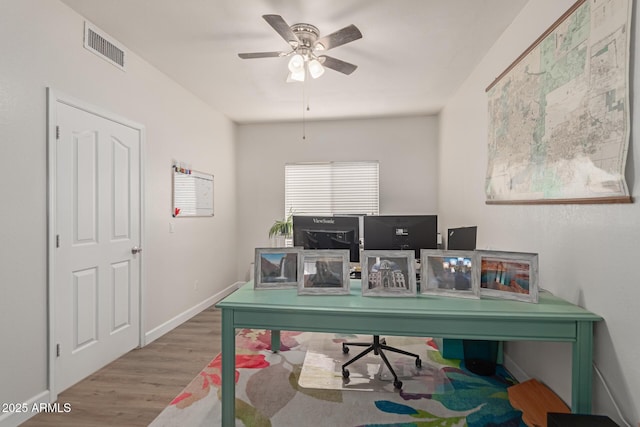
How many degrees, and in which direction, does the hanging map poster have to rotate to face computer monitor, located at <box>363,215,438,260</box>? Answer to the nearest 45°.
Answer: approximately 45° to its right

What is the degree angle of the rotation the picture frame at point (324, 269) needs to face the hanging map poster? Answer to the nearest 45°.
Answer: approximately 90° to its left

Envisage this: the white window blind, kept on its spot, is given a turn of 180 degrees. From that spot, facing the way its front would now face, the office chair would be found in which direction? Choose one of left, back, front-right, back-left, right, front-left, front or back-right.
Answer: back

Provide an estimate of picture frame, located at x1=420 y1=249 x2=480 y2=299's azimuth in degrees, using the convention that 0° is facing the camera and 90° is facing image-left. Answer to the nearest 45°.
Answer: approximately 0°

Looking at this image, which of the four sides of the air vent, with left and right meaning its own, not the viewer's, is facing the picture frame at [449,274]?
front

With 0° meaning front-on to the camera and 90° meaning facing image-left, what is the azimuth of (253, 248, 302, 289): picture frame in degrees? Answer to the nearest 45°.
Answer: approximately 0°

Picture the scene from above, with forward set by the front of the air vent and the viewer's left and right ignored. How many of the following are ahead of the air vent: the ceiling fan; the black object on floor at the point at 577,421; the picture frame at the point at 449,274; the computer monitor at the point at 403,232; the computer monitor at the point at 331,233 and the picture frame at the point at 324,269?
6

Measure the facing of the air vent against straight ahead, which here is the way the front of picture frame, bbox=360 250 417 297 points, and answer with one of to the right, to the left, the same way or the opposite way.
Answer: to the left

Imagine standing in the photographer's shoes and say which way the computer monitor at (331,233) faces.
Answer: facing away from the viewer

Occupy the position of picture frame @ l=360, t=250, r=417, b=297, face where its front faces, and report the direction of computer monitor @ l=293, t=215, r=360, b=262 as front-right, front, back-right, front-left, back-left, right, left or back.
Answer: back-right

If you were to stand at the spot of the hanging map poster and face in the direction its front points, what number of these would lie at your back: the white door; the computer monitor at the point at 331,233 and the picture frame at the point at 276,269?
0

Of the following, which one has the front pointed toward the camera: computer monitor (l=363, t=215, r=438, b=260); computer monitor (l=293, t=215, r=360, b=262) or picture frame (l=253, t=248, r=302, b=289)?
the picture frame

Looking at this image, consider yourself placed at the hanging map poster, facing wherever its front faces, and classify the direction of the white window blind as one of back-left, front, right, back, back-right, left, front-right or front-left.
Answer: right

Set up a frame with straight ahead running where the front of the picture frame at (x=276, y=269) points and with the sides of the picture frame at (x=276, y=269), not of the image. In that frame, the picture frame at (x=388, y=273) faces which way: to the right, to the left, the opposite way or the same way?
the same way

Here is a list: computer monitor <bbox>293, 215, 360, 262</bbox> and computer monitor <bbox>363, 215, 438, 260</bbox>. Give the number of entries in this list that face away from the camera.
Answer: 2

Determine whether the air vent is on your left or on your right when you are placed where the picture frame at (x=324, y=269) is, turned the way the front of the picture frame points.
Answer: on your right

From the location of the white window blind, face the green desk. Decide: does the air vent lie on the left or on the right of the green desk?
right

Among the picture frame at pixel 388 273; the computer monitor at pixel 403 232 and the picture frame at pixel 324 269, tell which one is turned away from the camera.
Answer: the computer monitor

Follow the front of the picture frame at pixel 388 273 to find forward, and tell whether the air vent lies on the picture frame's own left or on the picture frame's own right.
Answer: on the picture frame's own right

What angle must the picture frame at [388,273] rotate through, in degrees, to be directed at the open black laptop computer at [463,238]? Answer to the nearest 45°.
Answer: approximately 135° to its left

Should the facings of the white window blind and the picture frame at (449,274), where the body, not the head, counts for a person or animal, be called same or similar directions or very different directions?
same or similar directions

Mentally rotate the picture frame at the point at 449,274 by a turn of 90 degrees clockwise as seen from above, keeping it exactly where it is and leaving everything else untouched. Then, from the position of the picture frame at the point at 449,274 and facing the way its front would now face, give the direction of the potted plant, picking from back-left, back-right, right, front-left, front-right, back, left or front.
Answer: front-right
